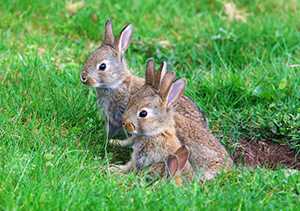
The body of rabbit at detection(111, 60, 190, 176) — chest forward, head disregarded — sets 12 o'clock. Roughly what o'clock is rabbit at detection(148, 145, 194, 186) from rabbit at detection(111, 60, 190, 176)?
rabbit at detection(148, 145, 194, 186) is roughly at 10 o'clock from rabbit at detection(111, 60, 190, 176).

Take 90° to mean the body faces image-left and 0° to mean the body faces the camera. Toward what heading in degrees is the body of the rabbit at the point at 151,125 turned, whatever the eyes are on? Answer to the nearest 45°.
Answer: approximately 45°
